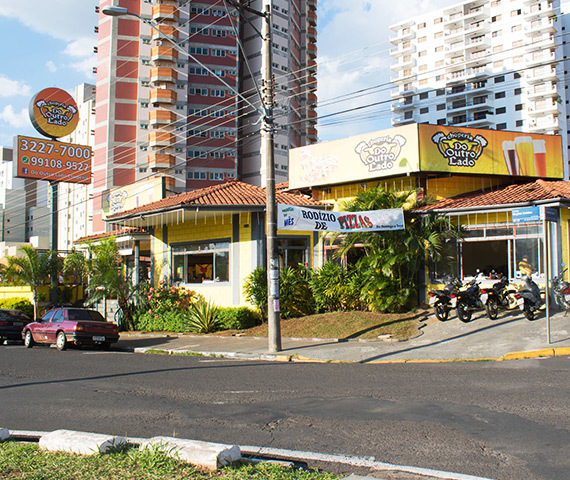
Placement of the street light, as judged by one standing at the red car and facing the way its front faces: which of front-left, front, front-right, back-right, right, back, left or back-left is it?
back

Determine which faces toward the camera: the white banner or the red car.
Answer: the white banner

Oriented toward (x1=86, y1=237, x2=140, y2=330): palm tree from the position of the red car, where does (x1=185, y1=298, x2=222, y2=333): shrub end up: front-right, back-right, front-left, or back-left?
front-right

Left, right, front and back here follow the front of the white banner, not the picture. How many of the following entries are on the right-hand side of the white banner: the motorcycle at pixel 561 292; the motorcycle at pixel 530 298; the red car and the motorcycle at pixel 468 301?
1

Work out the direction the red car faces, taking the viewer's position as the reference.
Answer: facing away from the viewer and to the left of the viewer

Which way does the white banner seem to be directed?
toward the camera

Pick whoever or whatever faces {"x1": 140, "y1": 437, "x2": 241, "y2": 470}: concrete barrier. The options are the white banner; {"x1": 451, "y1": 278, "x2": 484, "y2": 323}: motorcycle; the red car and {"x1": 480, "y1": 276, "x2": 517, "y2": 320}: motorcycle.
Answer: the white banner

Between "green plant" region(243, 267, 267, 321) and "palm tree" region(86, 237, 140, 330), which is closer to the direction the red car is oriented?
the palm tree

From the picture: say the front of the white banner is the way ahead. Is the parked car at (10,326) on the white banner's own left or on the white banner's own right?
on the white banner's own right

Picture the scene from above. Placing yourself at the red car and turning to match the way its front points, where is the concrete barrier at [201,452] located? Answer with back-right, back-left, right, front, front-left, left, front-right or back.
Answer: back-left

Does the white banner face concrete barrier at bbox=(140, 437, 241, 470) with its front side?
yes

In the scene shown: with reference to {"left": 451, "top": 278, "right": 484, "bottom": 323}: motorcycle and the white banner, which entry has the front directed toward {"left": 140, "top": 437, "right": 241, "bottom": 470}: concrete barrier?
the white banner
